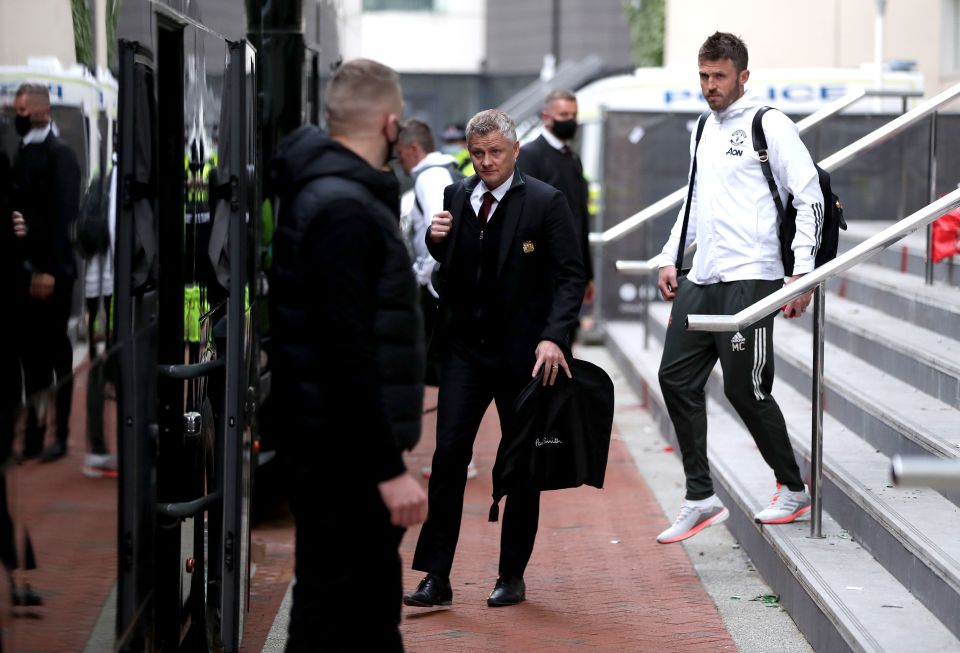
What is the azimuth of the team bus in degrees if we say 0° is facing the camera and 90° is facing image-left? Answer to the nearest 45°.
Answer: approximately 0°

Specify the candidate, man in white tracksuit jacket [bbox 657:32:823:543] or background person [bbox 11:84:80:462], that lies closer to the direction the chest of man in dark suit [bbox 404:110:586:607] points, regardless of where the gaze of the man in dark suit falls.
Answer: the background person

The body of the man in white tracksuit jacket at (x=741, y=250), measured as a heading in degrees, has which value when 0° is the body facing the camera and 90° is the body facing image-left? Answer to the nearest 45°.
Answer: approximately 45°

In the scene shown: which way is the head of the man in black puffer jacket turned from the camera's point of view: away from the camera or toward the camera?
away from the camera

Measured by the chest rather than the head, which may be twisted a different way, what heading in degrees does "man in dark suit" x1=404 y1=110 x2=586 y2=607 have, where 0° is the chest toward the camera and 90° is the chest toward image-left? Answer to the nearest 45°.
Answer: approximately 45°

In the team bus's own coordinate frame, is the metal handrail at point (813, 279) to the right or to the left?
on its left
